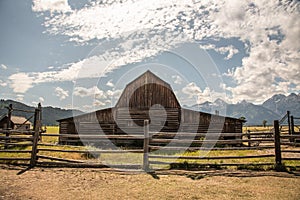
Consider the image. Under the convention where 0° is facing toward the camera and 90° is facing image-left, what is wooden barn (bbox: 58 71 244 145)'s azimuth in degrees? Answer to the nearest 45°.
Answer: approximately 0°
